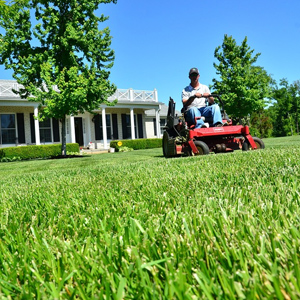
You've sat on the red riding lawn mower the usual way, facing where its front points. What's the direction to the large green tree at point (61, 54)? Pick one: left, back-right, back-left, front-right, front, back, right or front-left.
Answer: back

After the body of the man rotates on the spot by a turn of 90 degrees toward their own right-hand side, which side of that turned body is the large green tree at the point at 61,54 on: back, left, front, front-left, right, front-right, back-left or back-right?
right

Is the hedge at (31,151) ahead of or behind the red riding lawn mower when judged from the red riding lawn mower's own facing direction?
behind

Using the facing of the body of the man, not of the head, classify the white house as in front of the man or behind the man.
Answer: behind

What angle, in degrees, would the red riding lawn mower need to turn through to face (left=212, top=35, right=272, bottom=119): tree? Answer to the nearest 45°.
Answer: approximately 135° to its left
